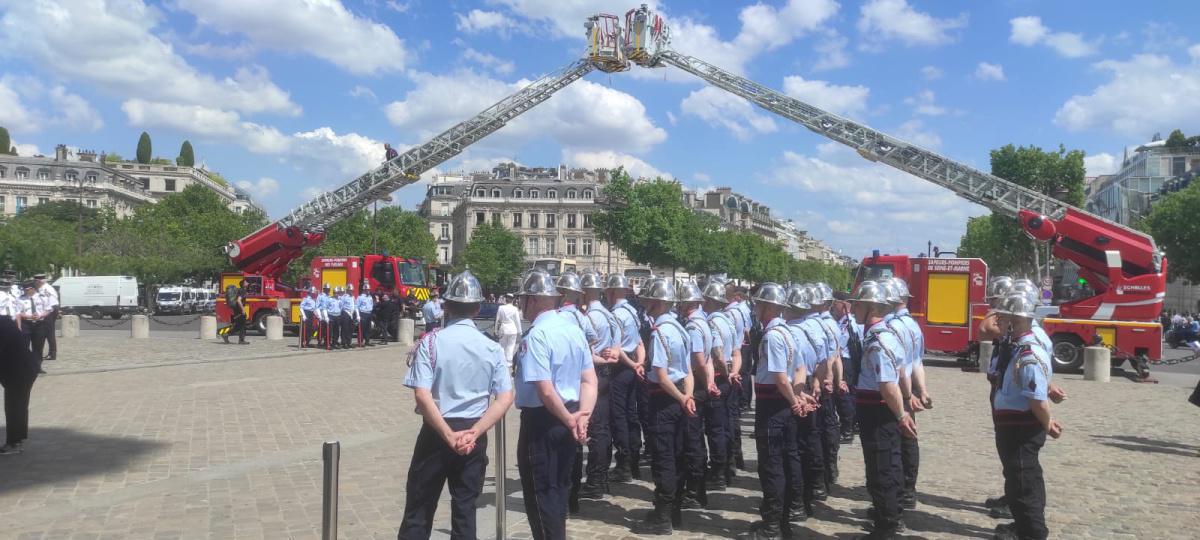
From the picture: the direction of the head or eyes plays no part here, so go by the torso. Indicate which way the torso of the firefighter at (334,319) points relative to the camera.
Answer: toward the camera

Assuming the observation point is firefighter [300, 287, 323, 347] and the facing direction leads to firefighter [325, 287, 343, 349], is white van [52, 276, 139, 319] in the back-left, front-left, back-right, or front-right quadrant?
back-left

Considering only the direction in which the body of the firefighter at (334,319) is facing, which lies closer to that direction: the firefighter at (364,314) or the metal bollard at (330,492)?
the metal bollard

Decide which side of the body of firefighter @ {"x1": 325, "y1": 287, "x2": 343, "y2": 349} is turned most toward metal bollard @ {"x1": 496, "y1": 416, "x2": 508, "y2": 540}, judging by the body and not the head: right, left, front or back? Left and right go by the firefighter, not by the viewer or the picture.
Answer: front

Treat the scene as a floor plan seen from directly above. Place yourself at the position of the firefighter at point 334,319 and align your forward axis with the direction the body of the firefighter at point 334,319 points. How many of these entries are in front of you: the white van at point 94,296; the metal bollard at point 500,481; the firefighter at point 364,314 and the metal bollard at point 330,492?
2

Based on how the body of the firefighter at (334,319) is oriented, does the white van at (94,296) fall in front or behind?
behind

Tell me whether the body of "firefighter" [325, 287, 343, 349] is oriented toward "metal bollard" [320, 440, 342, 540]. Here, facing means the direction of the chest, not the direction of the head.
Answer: yes

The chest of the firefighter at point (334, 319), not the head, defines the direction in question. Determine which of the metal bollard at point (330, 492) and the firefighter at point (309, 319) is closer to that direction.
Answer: the metal bollard

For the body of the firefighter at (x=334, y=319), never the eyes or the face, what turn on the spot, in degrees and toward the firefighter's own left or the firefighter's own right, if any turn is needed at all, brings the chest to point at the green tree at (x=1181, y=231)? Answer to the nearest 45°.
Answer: approximately 90° to the firefighter's own left

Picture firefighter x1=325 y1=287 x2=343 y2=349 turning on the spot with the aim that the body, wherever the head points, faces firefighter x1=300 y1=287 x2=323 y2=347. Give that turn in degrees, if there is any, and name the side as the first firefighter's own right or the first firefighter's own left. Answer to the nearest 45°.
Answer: approximately 90° to the first firefighter's own right

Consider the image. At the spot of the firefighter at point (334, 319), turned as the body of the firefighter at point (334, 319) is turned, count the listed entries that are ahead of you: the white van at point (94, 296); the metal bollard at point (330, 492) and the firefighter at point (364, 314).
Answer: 1

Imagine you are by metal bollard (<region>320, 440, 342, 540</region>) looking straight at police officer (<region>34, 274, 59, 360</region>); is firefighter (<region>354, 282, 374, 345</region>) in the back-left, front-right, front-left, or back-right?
front-right
